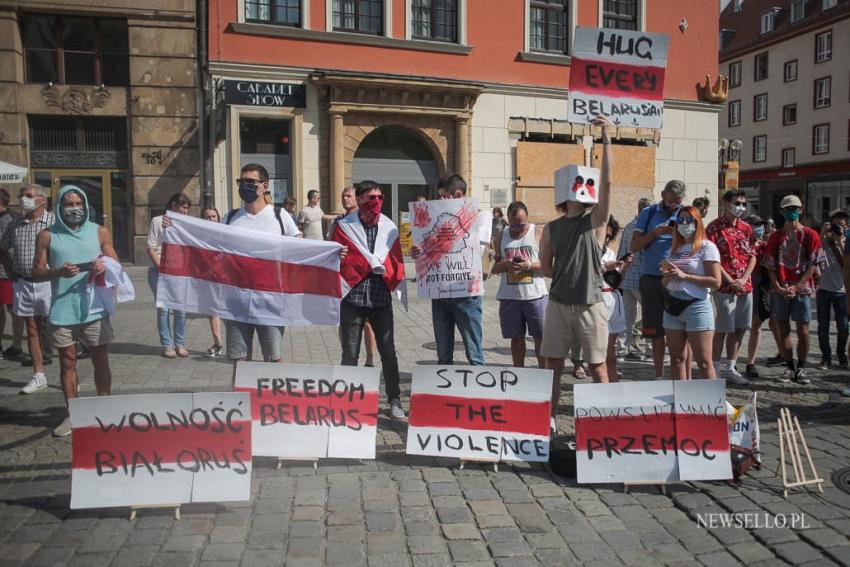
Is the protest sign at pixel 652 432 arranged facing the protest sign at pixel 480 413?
no

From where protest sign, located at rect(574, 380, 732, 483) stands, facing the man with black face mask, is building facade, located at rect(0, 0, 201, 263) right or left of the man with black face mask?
right

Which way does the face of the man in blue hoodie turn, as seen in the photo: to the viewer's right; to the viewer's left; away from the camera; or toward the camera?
toward the camera

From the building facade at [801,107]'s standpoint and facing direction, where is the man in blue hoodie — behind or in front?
in front

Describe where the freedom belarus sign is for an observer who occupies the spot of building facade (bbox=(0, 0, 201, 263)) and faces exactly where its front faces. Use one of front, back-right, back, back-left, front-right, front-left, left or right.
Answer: front

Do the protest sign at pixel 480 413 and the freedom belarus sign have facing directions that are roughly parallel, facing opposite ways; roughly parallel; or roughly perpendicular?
roughly parallel

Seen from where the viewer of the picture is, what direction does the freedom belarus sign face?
facing the viewer

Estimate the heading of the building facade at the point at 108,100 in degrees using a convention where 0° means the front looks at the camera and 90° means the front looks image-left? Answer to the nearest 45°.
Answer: approximately 0°

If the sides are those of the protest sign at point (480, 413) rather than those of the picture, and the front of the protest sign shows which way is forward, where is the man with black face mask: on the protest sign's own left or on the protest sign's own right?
on the protest sign's own right

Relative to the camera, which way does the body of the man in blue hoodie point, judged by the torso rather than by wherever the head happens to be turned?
toward the camera

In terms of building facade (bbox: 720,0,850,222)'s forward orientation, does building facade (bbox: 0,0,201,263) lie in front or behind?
in front

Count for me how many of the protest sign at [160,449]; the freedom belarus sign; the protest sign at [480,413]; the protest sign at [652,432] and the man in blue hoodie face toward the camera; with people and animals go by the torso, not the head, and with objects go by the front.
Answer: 5

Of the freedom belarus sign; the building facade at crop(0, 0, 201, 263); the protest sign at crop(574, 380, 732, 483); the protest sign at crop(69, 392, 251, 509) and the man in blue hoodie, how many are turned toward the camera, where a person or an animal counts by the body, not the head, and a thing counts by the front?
5

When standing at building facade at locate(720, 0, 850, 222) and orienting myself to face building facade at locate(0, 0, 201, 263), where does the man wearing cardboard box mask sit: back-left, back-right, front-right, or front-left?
front-left

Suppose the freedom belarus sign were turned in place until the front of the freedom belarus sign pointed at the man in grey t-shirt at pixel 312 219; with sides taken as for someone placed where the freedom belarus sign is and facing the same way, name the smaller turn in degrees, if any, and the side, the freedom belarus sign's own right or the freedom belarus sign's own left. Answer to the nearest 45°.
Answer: approximately 180°

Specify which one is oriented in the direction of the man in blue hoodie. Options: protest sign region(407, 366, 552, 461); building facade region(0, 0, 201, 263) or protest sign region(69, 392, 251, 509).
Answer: the building facade

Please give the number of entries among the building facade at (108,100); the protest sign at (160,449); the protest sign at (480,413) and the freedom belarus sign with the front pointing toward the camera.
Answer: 4
